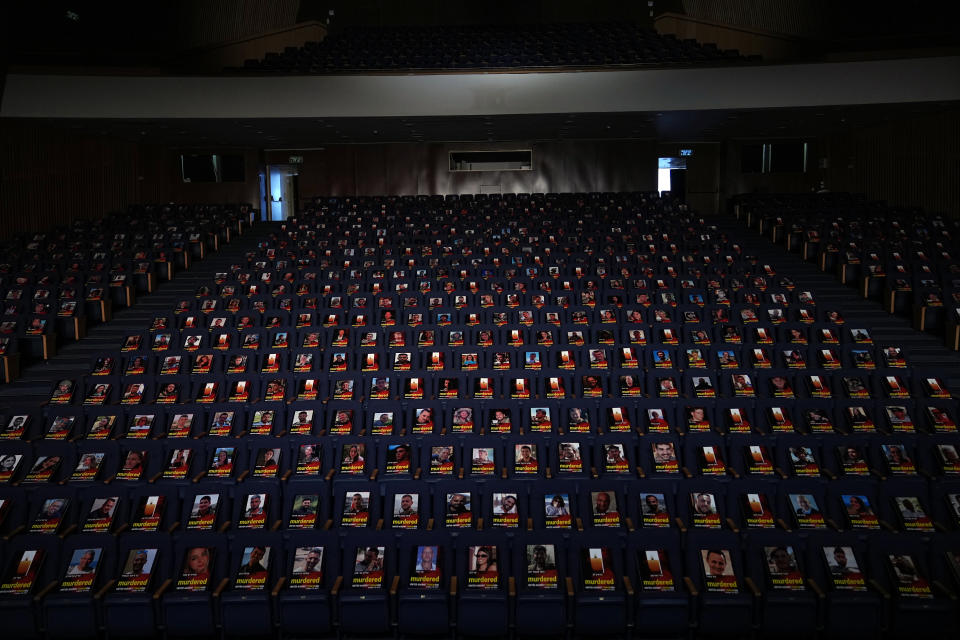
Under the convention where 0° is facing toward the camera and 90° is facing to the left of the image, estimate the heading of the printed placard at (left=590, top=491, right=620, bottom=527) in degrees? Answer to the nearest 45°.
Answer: approximately 0°

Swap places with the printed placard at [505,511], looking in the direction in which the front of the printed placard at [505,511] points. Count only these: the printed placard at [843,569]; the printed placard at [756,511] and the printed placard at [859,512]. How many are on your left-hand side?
3

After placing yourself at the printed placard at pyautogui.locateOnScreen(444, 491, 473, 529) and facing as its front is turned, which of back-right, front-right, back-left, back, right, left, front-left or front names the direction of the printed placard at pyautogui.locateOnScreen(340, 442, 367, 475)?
back-right

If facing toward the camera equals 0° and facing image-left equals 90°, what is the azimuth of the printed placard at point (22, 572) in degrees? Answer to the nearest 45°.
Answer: approximately 0°

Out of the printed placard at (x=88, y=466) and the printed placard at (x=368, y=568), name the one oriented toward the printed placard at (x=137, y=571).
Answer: the printed placard at (x=88, y=466)

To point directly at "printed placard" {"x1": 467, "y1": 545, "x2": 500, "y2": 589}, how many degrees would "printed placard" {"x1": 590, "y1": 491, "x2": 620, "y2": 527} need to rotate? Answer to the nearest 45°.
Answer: approximately 45° to its right

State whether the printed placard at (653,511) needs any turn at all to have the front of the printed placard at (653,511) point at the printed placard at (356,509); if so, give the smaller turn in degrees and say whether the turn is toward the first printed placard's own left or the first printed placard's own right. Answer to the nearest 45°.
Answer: approximately 90° to the first printed placard's own right

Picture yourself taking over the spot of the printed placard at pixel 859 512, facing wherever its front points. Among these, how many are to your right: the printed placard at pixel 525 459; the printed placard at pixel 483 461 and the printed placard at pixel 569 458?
3

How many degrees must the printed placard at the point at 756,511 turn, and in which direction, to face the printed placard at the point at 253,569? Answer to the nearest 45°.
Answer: approximately 45° to its right

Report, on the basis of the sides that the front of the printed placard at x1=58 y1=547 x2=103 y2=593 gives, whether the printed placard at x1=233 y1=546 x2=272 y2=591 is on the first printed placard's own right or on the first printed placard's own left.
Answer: on the first printed placard's own left

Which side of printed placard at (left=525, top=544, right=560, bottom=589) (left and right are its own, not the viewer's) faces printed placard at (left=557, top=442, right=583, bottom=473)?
back

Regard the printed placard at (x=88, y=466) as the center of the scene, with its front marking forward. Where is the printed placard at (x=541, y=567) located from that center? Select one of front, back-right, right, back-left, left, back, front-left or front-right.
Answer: front-left

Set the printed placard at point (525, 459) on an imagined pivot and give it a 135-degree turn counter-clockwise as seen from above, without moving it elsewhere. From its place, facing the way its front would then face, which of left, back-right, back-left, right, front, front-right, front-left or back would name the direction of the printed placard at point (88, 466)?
back-left
